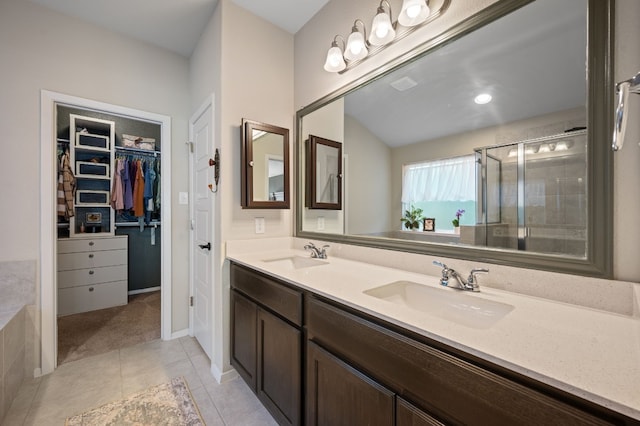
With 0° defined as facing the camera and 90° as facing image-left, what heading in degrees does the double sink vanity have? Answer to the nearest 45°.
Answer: approximately 45°

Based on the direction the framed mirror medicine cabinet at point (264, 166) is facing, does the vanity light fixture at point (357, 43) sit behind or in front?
in front

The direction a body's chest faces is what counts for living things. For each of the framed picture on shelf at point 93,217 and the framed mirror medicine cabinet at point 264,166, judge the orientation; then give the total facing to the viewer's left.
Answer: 0

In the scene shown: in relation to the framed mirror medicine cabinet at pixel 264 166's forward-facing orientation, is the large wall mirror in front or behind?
in front

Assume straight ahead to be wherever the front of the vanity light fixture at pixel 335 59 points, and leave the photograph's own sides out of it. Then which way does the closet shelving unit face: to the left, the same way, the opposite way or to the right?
to the left

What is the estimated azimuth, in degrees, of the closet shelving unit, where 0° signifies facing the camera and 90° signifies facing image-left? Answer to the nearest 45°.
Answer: approximately 0°

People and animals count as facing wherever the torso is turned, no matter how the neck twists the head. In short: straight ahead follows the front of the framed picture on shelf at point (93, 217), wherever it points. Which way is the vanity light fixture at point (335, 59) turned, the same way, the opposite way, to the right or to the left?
to the right

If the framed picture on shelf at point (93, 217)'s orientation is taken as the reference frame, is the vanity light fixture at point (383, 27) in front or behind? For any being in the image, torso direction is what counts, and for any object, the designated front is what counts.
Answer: in front
